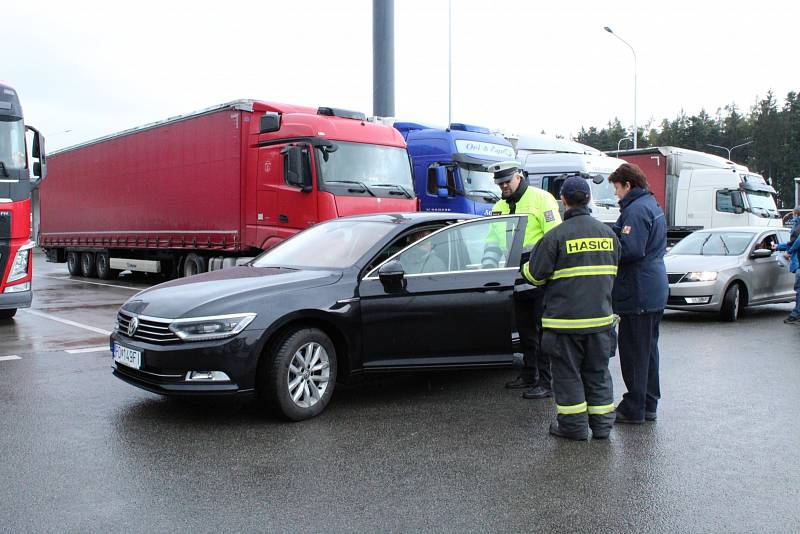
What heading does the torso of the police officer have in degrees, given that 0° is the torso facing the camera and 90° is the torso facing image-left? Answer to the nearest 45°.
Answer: approximately 45°

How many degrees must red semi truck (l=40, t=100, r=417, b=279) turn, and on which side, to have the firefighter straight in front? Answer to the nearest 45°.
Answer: approximately 45° to its right

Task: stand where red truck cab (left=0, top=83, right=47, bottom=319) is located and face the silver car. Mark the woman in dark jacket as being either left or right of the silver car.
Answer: right

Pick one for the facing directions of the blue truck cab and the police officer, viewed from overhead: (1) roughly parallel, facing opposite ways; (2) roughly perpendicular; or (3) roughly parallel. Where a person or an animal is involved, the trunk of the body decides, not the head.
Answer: roughly perpendicular

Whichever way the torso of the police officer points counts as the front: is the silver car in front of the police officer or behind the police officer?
behind

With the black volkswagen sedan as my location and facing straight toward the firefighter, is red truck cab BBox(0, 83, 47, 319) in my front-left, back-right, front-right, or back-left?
back-left

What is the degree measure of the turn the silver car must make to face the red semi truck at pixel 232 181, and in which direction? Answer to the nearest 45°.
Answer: approximately 45° to its right

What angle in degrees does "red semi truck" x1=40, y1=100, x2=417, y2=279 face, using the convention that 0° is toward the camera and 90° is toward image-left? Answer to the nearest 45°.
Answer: approximately 315°

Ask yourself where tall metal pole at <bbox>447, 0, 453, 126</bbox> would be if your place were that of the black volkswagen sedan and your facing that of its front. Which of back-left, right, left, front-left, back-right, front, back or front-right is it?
back-right

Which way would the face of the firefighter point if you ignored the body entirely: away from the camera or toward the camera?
away from the camera

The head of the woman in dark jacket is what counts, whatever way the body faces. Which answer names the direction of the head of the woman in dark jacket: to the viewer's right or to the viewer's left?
to the viewer's left

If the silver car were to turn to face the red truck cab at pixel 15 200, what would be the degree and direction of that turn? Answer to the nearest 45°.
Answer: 0° — it already faces it

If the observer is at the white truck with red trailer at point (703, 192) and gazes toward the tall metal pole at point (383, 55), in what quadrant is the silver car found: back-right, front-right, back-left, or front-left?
back-left
